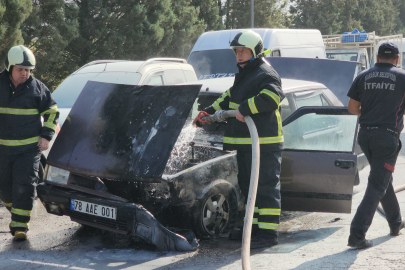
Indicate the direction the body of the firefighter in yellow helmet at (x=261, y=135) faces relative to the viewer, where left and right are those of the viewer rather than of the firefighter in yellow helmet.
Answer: facing the viewer and to the left of the viewer

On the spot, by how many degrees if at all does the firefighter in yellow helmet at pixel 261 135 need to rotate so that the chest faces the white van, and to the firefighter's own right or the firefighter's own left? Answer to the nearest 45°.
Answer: approximately 135° to the firefighter's own right

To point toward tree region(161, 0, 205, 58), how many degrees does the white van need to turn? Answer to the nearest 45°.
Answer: approximately 135° to its right

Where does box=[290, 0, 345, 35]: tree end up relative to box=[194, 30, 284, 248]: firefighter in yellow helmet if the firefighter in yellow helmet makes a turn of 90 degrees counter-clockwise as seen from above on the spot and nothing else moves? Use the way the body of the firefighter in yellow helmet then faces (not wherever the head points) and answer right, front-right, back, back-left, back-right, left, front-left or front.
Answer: back-left

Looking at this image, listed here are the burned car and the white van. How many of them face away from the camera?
0

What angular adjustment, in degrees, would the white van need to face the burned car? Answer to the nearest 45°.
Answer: approximately 45° to its left

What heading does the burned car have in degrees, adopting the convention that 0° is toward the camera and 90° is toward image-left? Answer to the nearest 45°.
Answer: approximately 45°

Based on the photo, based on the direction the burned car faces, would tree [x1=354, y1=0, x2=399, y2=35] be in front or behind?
behind

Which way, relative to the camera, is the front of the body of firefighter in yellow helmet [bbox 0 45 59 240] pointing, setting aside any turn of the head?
toward the camera

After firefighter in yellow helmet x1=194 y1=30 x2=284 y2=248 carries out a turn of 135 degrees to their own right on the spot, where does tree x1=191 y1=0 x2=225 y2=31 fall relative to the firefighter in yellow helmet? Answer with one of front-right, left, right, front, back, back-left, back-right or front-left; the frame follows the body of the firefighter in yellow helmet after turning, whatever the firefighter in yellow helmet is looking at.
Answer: front

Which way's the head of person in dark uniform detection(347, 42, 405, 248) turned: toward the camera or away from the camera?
away from the camera
